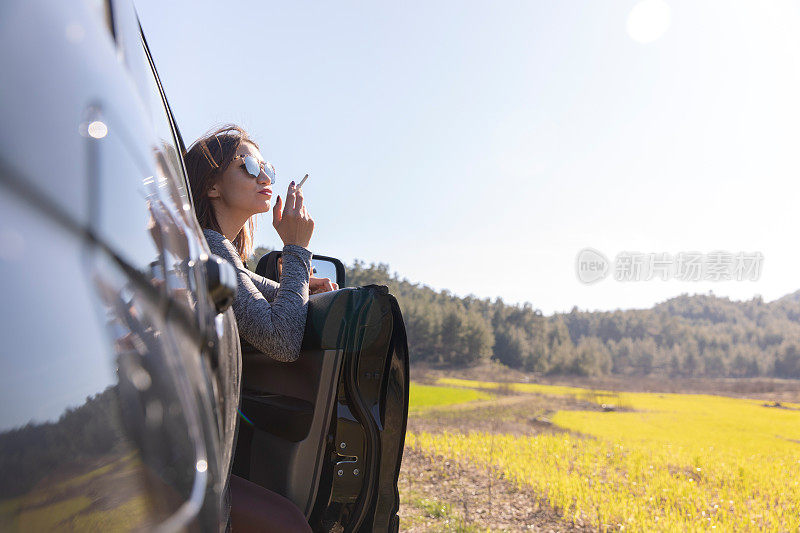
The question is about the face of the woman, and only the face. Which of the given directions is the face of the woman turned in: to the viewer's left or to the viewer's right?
to the viewer's right

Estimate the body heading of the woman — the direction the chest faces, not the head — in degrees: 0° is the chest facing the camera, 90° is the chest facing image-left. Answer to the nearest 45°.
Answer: approximately 270°
